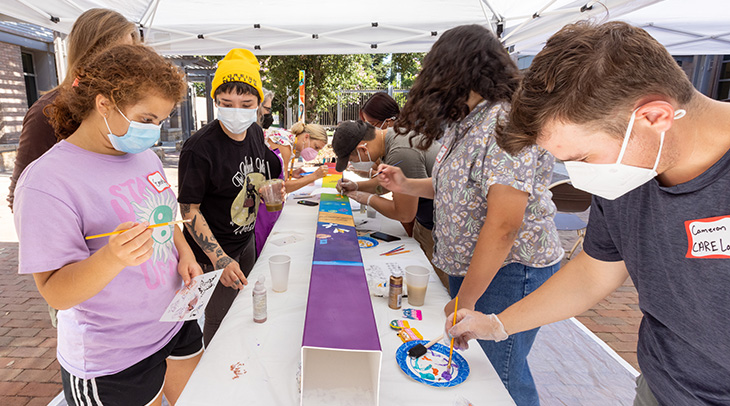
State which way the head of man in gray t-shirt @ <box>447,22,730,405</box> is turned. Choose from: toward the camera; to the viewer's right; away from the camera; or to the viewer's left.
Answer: to the viewer's left

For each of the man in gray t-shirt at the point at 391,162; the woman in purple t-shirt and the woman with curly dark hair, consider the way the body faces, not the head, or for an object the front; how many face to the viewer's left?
2

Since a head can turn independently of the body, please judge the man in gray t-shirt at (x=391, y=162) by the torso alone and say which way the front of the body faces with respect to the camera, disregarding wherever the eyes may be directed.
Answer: to the viewer's left

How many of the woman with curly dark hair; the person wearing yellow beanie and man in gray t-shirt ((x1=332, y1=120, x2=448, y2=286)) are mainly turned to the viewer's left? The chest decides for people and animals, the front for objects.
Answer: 2

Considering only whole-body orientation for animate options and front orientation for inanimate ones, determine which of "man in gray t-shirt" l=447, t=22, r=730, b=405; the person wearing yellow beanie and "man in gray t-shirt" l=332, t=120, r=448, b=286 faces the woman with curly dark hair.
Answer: the person wearing yellow beanie

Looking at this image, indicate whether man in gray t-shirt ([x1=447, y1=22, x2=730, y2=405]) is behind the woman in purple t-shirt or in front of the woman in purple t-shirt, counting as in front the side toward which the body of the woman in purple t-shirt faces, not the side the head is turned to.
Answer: in front

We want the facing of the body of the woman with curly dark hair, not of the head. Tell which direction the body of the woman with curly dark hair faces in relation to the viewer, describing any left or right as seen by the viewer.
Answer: facing to the left of the viewer

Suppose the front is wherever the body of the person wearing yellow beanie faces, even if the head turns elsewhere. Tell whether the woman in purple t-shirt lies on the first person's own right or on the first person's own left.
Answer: on the first person's own right
